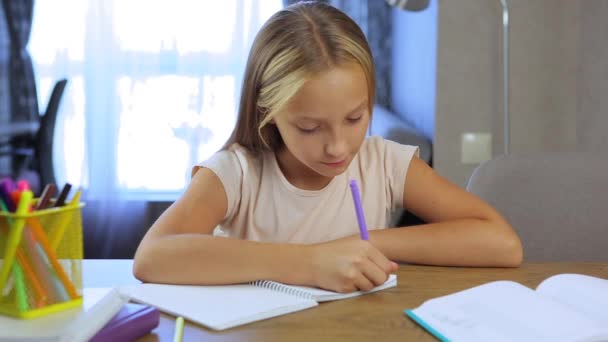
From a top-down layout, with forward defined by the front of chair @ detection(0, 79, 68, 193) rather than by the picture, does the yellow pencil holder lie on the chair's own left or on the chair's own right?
on the chair's own left

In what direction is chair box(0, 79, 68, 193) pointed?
to the viewer's left

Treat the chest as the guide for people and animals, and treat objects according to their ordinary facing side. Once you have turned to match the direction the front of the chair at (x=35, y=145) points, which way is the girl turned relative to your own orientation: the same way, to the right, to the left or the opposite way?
to the left

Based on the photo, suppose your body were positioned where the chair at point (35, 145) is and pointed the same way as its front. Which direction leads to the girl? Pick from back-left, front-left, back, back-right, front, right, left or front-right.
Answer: left

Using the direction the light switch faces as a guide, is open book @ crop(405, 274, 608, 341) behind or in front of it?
in front

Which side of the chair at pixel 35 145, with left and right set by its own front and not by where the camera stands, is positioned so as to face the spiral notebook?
left

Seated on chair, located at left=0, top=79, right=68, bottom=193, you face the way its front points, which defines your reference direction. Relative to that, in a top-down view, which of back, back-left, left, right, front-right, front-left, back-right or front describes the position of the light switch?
back-left

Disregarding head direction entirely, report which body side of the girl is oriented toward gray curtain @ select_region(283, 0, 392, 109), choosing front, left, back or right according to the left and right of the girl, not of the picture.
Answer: back

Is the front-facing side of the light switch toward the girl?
yes

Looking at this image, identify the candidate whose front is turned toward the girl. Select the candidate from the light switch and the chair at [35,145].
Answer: the light switch

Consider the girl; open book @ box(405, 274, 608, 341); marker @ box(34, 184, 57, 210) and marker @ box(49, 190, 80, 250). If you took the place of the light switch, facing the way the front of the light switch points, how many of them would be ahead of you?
4
